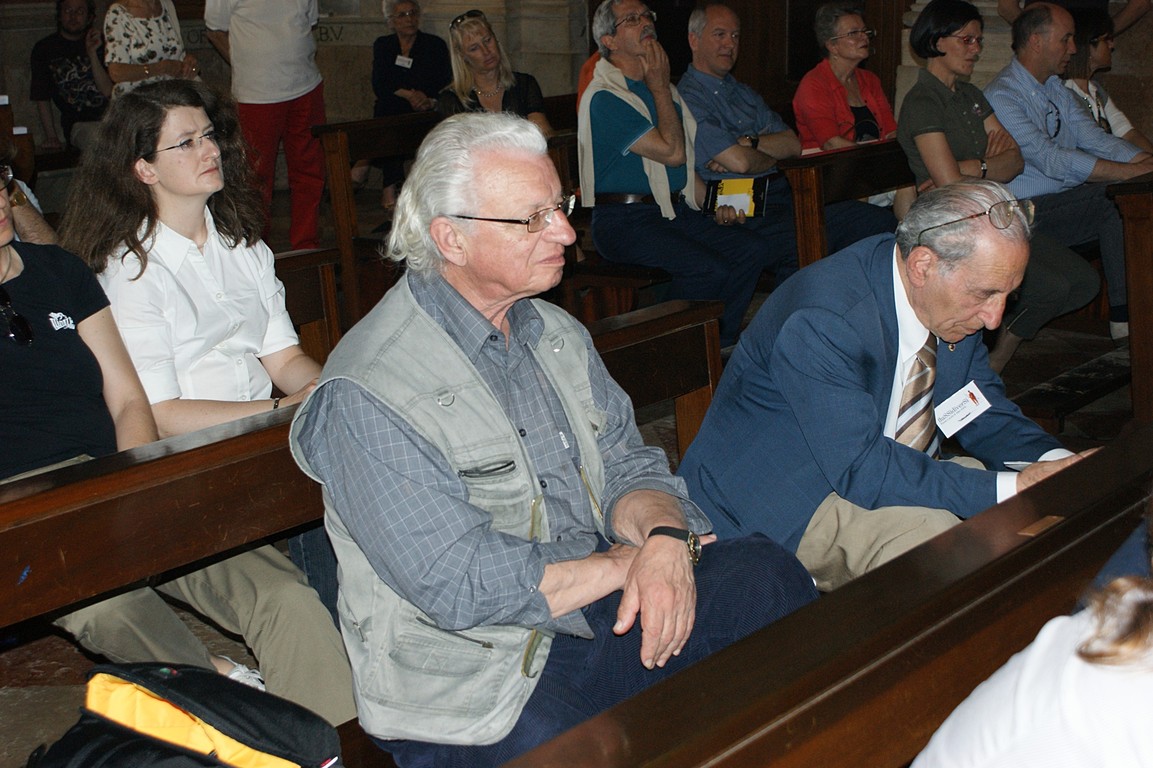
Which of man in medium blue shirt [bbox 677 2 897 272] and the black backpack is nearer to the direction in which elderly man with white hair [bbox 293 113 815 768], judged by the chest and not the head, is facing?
the black backpack

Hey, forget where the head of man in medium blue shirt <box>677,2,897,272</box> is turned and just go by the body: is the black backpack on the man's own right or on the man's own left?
on the man's own right

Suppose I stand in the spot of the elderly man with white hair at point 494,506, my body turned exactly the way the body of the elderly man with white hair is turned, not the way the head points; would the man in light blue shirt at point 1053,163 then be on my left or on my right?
on my left

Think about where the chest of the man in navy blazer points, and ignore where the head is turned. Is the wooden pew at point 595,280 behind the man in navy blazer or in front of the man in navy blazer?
behind

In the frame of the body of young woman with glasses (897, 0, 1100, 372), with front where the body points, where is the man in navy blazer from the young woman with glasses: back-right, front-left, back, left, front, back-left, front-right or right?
front-right

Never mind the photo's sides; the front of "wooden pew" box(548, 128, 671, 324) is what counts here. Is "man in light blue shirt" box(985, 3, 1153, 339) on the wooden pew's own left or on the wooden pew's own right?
on the wooden pew's own left

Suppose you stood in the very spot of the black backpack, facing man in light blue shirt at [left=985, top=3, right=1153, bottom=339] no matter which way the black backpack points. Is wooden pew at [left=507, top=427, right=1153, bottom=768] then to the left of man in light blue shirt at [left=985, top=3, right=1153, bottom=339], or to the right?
right
